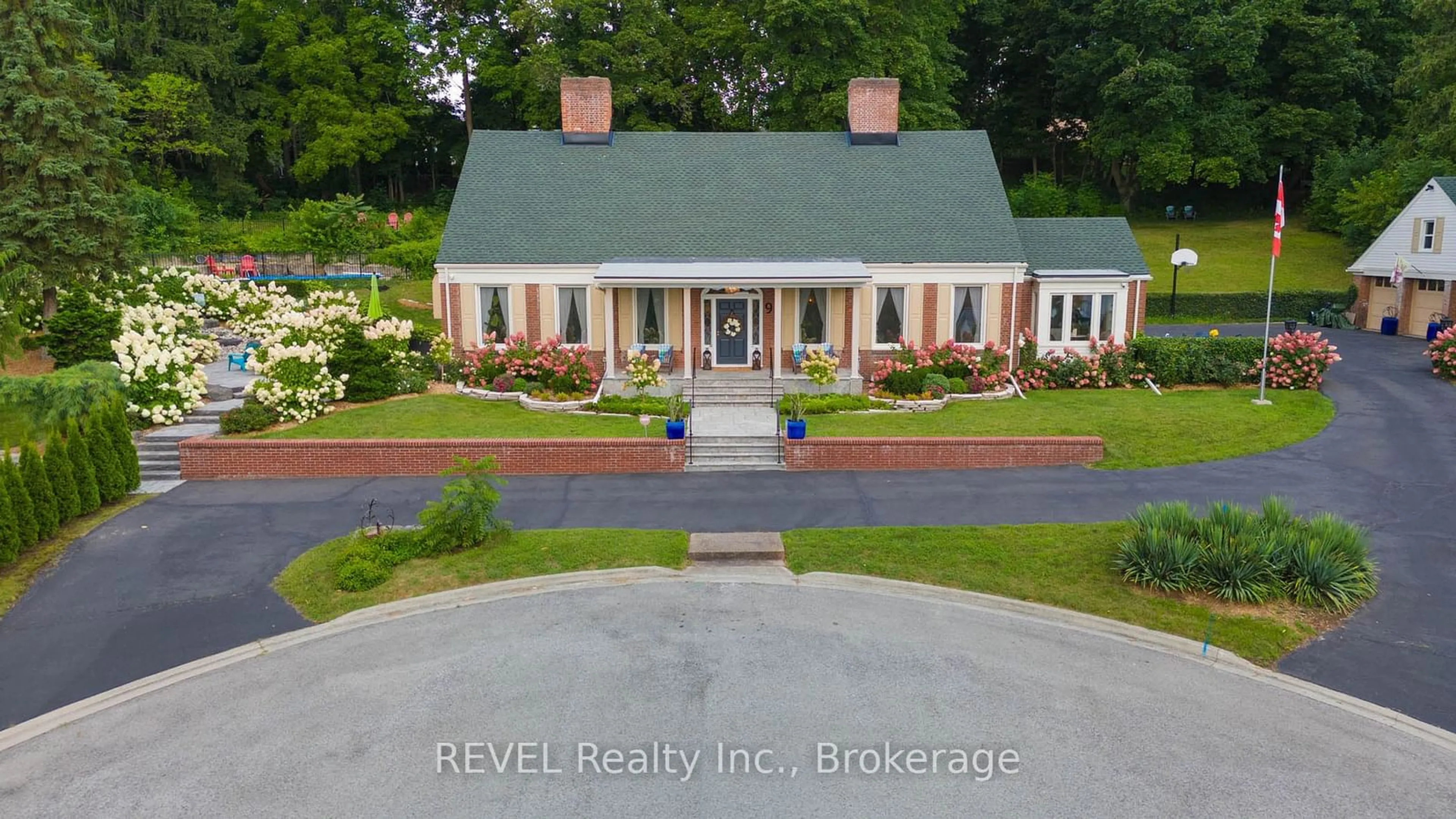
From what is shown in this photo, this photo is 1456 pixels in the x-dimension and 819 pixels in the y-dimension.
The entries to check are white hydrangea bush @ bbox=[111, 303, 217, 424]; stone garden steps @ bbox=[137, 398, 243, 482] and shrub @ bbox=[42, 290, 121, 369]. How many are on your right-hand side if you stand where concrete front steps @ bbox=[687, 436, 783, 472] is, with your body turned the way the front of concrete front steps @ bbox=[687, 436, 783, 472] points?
3

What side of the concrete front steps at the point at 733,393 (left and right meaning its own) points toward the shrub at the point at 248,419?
right

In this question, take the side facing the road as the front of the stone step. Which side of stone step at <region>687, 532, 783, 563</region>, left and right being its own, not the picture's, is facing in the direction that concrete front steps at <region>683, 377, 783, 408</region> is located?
back

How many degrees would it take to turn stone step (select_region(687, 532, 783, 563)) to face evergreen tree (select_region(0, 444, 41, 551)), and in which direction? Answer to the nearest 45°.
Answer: approximately 90° to its right

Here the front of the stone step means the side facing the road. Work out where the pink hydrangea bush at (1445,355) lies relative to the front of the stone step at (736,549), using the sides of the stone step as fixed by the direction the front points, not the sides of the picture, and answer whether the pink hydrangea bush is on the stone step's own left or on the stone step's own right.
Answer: on the stone step's own left

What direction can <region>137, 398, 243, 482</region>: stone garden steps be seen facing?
toward the camera

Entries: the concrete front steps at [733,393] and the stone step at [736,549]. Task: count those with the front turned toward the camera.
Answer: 2

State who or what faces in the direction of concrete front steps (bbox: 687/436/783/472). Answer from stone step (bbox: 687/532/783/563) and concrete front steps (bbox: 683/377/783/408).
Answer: concrete front steps (bbox: 683/377/783/408)

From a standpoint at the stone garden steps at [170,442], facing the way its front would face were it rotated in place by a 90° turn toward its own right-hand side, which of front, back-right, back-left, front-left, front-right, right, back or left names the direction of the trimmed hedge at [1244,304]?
back

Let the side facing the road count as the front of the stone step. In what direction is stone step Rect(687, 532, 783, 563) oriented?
toward the camera

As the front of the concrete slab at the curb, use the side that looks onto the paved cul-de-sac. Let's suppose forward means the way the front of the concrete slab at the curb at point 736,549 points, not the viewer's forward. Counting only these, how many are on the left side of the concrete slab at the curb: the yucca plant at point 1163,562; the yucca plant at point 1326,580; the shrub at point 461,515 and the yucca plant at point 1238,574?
3

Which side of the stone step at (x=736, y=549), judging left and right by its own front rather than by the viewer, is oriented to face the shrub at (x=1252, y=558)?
left

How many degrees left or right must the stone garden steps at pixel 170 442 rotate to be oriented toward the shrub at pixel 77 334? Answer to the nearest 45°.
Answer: approximately 180°

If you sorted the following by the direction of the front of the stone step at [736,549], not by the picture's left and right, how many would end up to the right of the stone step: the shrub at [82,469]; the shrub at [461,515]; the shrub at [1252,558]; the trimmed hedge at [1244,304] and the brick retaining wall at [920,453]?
2

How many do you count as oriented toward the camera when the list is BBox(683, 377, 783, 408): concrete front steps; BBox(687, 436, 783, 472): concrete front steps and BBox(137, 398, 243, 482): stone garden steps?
3

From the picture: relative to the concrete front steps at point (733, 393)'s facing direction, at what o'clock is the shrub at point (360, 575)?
The shrub is roughly at 1 o'clock from the concrete front steps.
